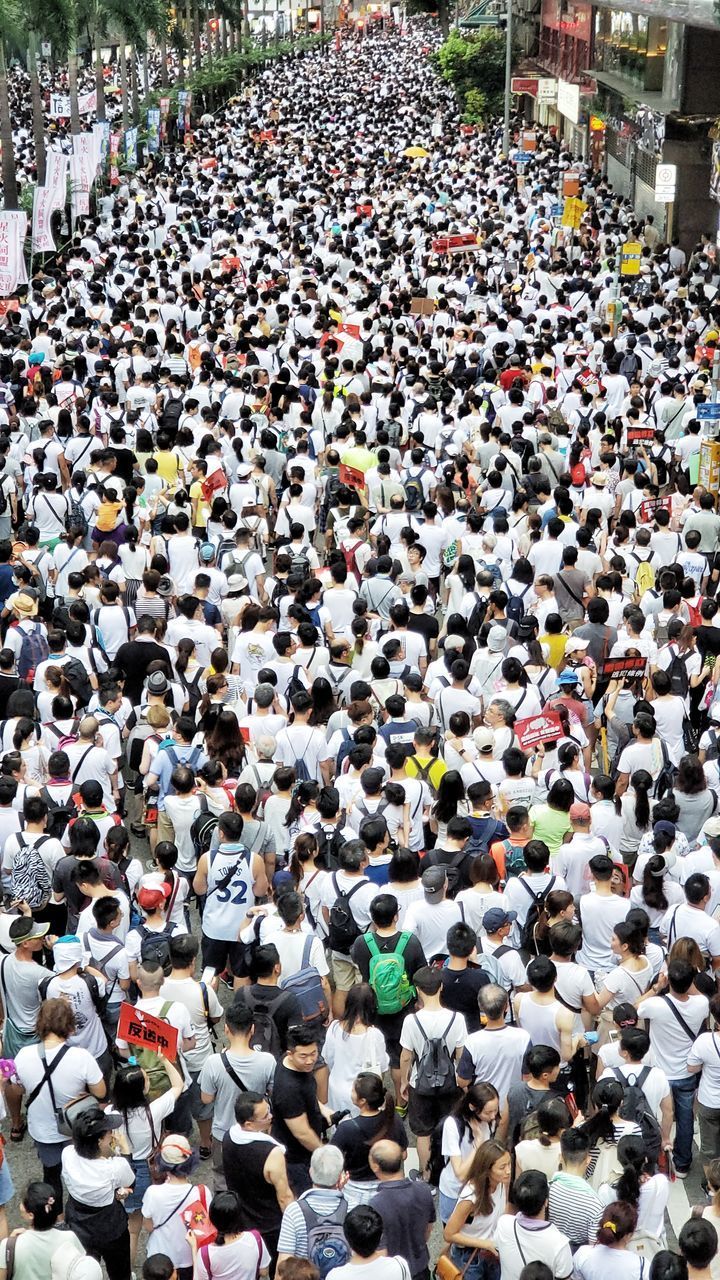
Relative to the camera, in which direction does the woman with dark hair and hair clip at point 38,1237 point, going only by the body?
away from the camera

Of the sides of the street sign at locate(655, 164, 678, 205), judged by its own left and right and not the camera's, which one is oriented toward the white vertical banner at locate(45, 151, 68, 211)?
right

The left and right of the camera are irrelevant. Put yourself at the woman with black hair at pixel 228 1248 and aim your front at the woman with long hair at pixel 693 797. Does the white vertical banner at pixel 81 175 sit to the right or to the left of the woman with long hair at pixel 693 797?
left

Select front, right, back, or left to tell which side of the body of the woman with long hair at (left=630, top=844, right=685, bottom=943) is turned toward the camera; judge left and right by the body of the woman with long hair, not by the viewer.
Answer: back

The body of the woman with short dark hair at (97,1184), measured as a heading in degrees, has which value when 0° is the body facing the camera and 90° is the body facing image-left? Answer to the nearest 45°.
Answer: approximately 225°

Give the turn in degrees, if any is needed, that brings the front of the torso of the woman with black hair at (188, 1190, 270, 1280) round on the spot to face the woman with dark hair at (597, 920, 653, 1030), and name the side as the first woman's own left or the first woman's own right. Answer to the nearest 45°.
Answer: approximately 45° to the first woman's own right

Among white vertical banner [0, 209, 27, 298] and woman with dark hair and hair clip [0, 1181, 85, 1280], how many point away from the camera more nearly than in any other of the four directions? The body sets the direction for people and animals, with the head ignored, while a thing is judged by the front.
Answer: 1

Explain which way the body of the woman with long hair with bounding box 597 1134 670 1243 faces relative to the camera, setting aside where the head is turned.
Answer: away from the camera

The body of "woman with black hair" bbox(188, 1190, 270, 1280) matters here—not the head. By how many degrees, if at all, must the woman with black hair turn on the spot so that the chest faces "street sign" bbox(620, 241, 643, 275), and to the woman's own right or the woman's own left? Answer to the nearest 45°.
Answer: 0° — they already face it
